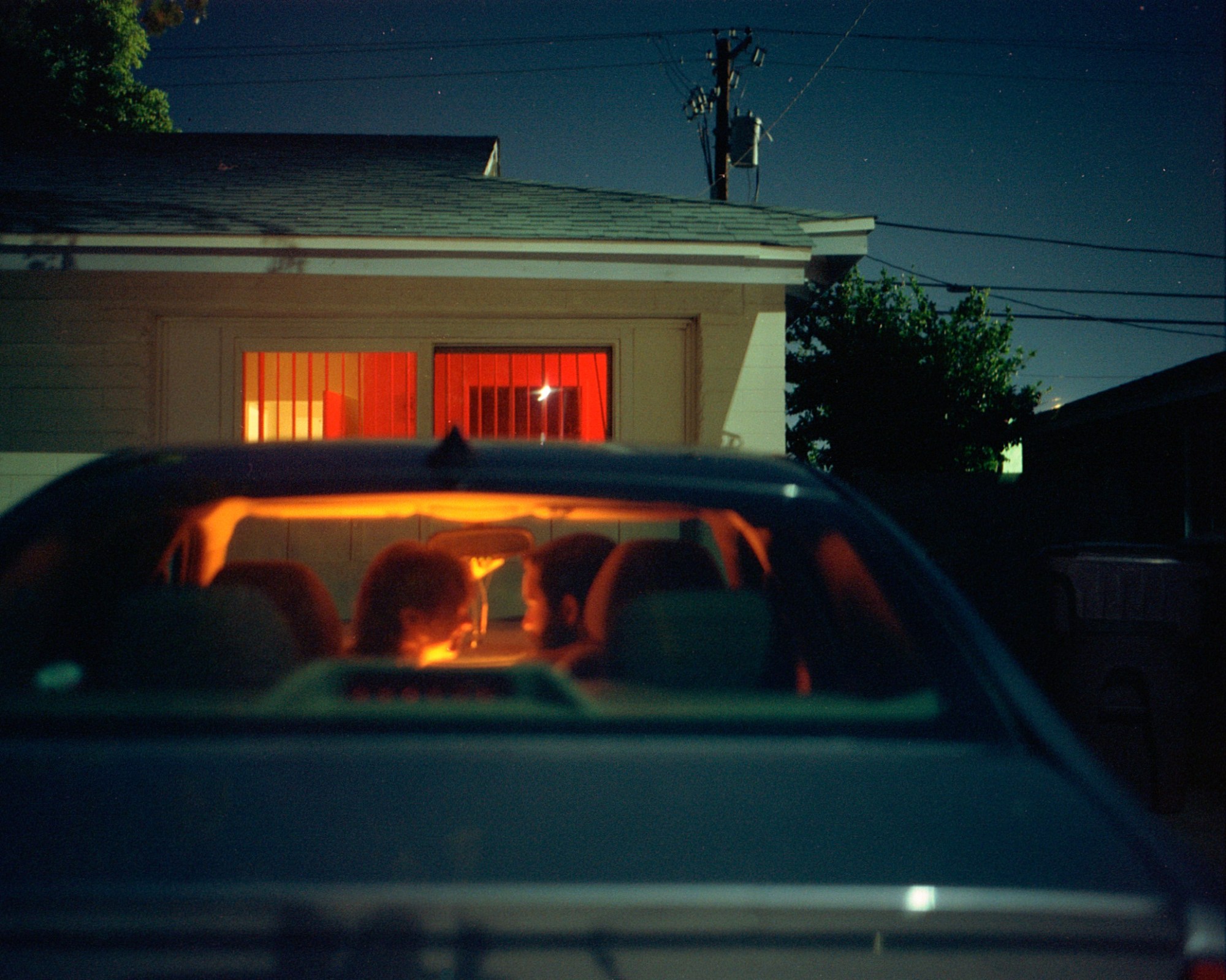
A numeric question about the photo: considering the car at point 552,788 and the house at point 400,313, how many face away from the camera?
1

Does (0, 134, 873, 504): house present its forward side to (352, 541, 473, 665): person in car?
yes

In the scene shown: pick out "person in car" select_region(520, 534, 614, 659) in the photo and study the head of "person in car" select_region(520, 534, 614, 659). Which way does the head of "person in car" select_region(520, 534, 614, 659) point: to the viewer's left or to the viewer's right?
to the viewer's left

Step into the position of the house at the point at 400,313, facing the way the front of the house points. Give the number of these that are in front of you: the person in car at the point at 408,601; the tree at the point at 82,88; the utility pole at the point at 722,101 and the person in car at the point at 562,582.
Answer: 2

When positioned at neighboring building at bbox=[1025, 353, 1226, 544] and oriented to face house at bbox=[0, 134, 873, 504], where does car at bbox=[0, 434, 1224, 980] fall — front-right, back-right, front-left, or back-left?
front-left

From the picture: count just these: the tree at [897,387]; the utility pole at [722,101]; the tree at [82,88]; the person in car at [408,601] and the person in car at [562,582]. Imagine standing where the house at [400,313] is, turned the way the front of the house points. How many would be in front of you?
2

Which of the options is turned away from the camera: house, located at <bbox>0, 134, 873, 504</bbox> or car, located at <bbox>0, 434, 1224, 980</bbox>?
the car

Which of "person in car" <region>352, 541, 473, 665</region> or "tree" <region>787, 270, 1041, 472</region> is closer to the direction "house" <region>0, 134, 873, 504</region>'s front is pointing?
the person in car

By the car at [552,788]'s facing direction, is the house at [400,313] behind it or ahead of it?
ahead

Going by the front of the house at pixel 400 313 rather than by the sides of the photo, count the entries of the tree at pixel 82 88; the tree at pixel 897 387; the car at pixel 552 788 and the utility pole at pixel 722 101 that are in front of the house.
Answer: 1

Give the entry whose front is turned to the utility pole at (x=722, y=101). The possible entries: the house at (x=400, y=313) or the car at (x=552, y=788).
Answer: the car

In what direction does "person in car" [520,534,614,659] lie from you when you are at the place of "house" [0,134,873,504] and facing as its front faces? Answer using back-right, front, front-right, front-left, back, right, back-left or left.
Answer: front

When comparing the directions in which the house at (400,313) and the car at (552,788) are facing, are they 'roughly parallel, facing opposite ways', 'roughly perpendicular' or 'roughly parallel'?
roughly parallel, facing opposite ways

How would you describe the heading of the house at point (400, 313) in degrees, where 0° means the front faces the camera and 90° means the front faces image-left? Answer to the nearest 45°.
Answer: approximately 0°

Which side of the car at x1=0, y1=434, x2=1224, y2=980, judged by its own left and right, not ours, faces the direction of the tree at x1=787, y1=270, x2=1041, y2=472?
front

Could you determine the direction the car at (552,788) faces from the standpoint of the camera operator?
facing away from the viewer
